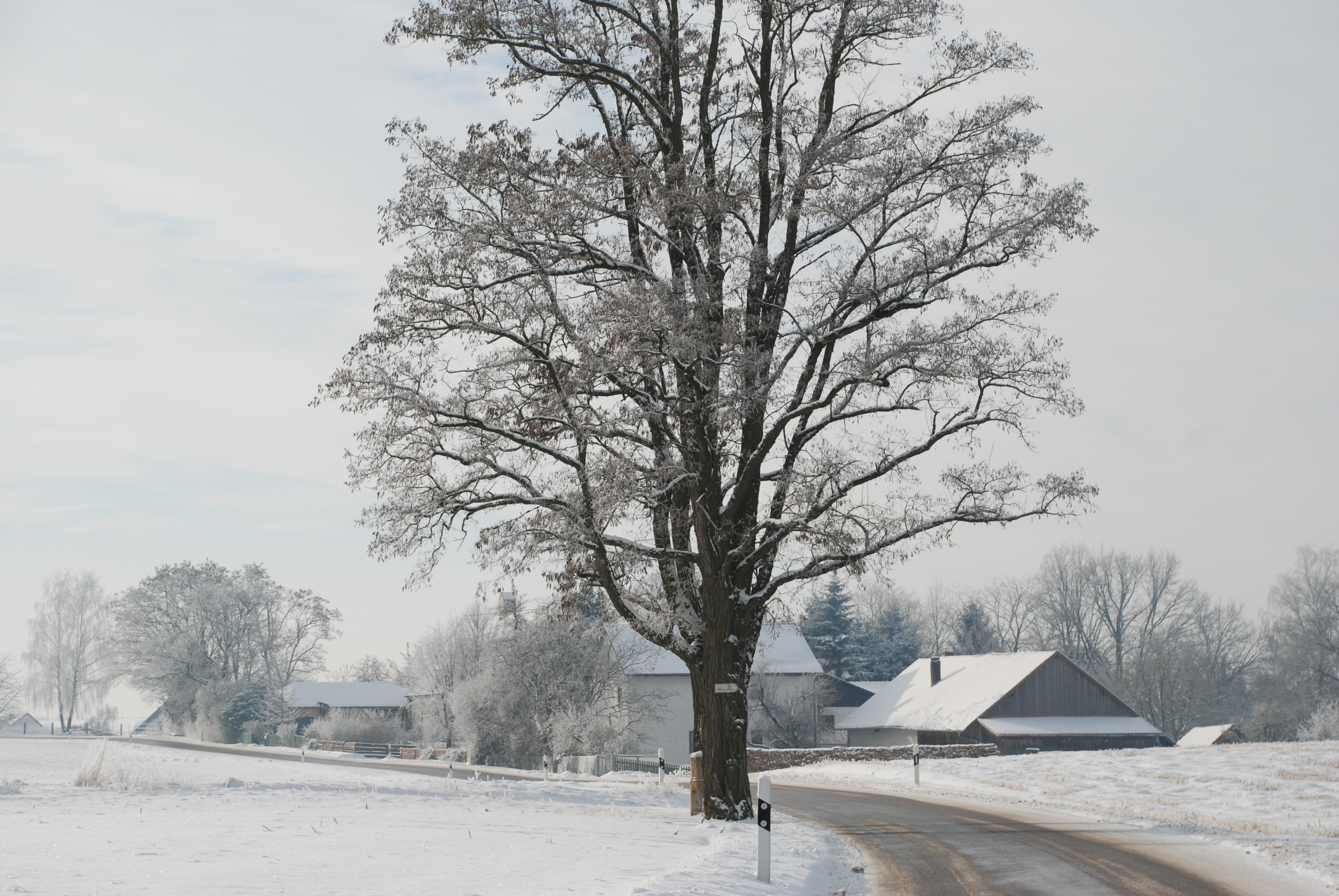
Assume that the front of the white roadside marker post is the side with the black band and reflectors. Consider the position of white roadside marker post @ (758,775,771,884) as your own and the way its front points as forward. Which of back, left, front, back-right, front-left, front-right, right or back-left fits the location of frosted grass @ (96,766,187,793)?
back-right

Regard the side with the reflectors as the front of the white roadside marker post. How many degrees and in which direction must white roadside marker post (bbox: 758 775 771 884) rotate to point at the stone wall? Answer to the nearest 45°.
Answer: approximately 180°

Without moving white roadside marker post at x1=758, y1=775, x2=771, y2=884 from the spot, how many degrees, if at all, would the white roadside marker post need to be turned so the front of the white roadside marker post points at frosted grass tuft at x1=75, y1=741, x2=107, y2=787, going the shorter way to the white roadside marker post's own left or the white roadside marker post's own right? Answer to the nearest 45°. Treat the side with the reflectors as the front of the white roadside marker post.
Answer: approximately 135° to the white roadside marker post's own right

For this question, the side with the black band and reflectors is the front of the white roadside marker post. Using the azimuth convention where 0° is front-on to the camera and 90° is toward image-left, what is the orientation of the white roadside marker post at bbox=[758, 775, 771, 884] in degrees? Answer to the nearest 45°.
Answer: approximately 0°
